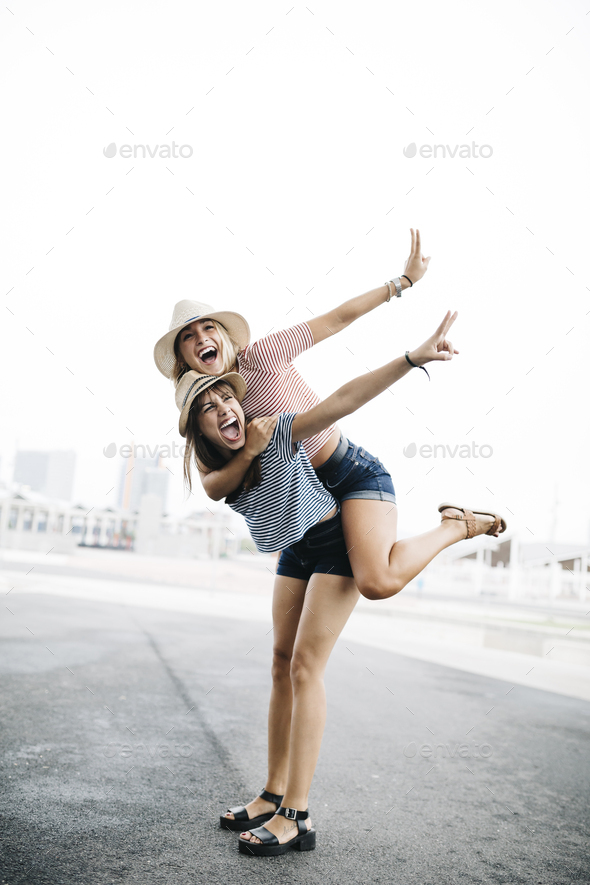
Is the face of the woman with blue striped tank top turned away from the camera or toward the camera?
toward the camera

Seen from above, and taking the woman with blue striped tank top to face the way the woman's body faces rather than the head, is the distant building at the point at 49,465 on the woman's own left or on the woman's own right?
on the woman's own right

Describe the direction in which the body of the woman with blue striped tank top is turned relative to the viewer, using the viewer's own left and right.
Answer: facing the viewer and to the left of the viewer
